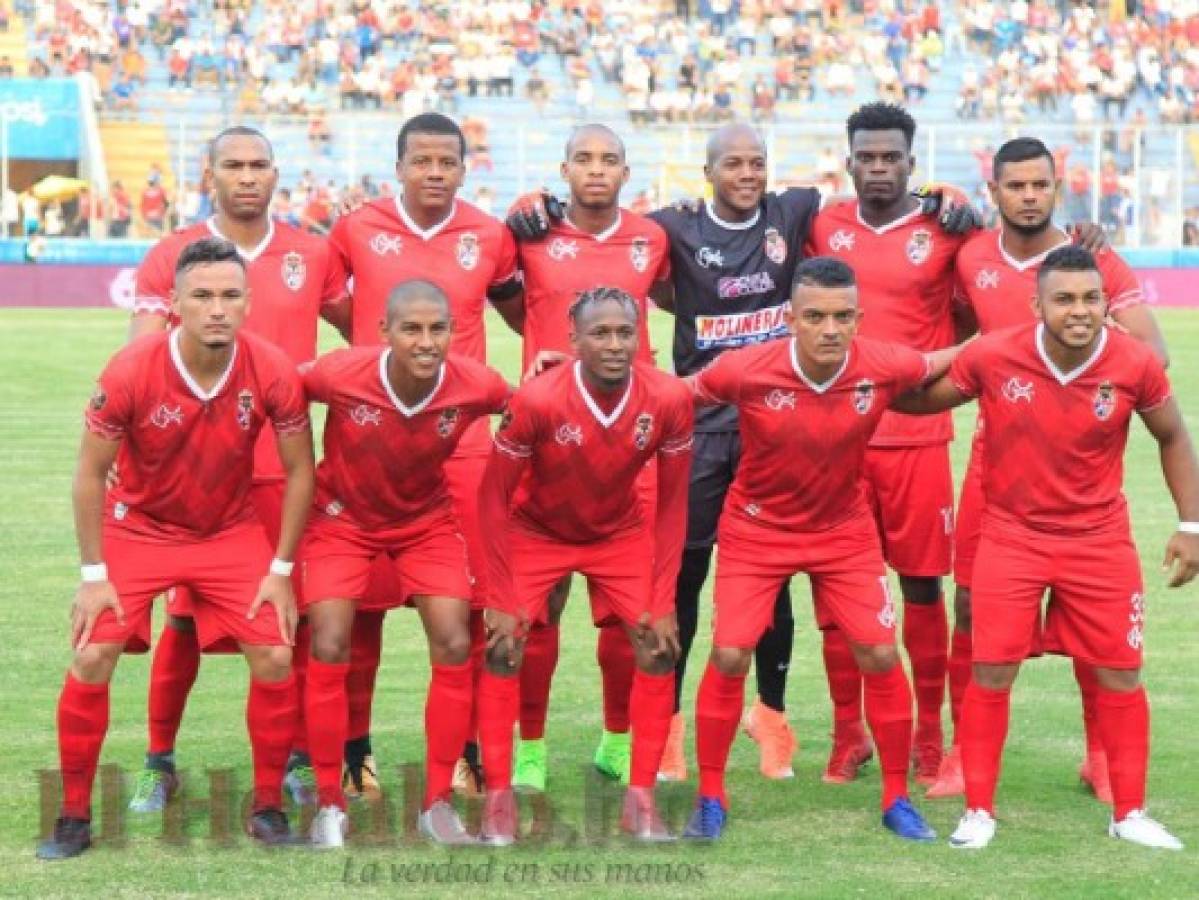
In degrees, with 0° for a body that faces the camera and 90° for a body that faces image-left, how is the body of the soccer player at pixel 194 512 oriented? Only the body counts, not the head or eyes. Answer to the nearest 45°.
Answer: approximately 0°

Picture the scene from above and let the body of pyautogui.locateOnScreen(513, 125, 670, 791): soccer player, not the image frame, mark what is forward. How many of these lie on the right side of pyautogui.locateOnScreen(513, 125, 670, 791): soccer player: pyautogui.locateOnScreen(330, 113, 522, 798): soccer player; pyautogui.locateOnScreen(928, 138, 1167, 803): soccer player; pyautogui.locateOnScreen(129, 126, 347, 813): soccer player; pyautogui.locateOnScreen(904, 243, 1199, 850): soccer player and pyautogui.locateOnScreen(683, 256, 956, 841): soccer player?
2

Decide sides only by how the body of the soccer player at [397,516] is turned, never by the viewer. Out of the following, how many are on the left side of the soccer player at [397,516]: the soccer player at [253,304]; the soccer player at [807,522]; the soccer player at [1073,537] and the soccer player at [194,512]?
2

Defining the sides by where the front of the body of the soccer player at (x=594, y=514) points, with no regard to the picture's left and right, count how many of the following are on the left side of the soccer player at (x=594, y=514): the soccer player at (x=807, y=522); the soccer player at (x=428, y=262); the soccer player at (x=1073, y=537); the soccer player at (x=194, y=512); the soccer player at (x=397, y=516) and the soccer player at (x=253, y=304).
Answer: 2

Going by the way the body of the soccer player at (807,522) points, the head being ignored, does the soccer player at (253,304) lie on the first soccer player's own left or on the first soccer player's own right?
on the first soccer player's own right
